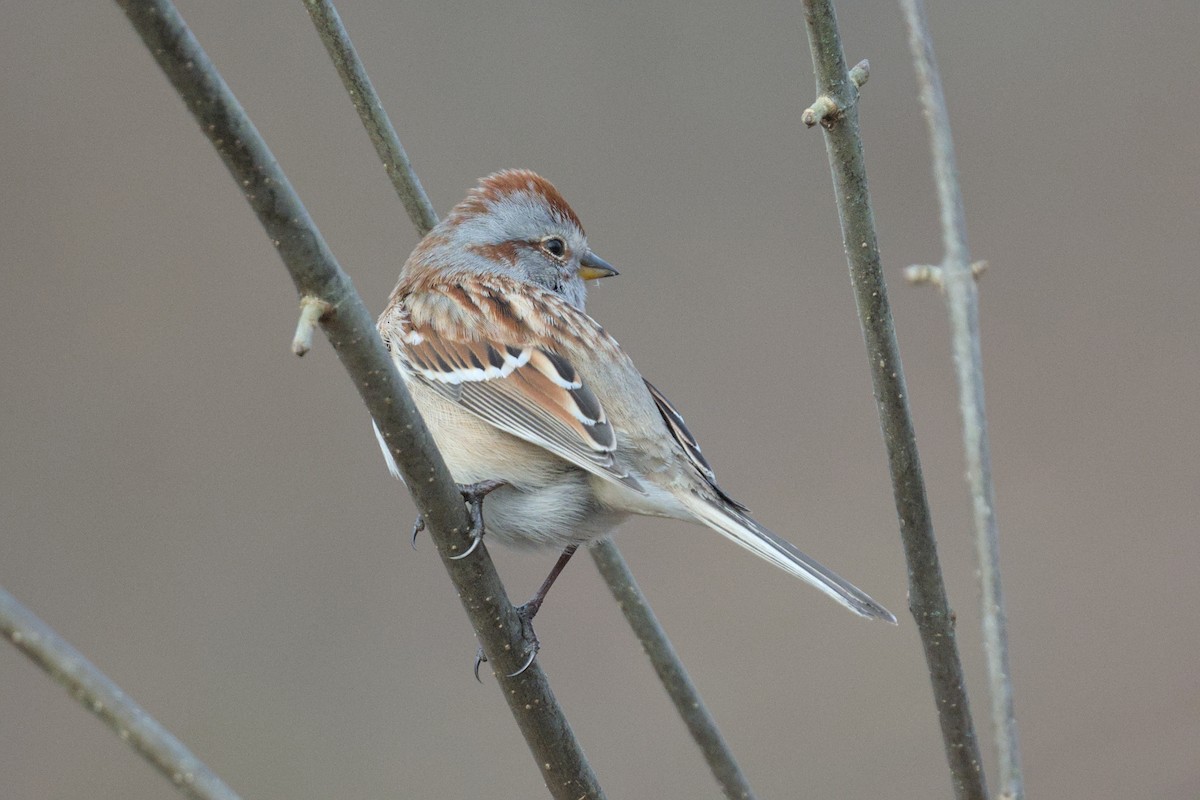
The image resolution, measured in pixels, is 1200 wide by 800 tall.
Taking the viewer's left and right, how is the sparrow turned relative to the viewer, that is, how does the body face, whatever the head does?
facing away from the viewer and to the left of the viewer
